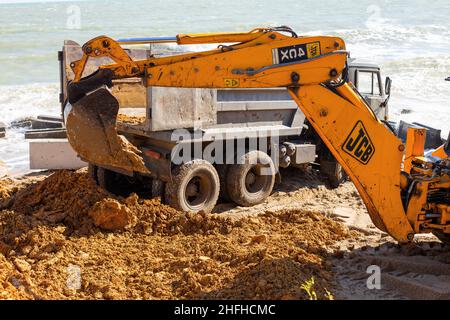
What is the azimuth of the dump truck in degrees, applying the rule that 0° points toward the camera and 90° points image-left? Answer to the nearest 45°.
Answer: approximately 225°

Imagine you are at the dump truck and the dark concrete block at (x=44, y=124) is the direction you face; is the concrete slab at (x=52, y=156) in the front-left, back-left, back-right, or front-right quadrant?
front-left

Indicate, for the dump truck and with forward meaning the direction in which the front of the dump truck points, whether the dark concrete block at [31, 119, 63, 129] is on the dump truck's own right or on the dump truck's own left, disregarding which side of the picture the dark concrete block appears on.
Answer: on the dump truck's own left

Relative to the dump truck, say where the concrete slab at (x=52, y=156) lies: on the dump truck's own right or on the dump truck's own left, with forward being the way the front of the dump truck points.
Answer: on the dump truck's own left
